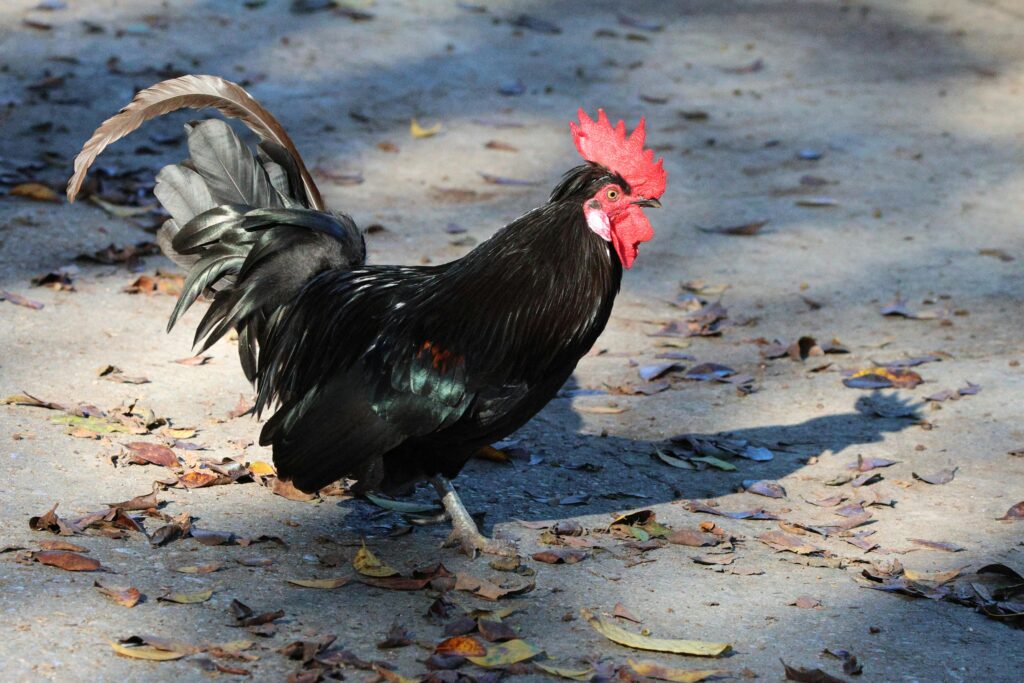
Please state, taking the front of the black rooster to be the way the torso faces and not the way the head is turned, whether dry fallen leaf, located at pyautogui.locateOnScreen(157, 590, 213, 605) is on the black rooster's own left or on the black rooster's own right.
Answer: on the black rooster's own right

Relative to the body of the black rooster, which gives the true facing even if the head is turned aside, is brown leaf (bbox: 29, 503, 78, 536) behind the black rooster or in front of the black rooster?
behind

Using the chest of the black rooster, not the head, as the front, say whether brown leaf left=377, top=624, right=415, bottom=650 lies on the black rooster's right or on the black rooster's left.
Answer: on the black rooster's right

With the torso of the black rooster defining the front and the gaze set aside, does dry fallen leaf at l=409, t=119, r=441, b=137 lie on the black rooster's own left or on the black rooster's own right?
on the black rooster's own left

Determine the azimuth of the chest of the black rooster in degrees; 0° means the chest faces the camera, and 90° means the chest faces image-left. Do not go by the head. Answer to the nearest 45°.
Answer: approximately 270°

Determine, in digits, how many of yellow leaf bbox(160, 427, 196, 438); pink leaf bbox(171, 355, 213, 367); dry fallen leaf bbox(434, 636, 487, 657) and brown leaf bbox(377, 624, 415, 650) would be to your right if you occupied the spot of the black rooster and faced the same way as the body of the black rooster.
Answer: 2

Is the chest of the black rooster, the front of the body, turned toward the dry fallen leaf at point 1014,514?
yes

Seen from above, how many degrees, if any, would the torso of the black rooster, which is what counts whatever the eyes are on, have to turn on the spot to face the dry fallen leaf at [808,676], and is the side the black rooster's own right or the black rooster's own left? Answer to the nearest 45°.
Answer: approximately 45° to the black rooster's own right

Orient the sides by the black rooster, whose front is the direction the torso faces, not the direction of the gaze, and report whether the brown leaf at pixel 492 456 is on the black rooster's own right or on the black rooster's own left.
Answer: on the black rooster's own left

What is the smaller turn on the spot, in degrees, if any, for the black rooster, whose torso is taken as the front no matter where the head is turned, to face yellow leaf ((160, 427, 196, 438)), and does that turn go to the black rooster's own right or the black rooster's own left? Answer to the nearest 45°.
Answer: approximately 135° to the black rooster's own left

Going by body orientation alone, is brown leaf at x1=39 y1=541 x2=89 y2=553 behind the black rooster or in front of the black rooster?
behind
